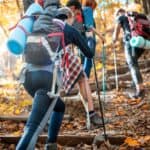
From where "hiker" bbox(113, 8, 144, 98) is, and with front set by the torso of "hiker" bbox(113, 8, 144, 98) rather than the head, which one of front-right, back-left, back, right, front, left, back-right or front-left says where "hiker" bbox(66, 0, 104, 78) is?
front-left

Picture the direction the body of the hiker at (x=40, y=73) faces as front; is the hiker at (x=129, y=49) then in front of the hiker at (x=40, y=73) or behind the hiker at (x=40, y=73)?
in front

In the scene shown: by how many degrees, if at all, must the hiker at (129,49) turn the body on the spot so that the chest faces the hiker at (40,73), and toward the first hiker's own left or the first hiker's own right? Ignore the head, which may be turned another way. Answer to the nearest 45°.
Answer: approximately 90° to the first hiker's own left

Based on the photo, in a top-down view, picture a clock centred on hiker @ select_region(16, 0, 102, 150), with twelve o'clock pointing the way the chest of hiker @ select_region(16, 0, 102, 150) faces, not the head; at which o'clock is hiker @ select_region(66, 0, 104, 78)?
hiker @ select_region(66, 0, 104, 78) is roughly at 11 o'clock from hiker @ select_region(16, 0, 102, 150).

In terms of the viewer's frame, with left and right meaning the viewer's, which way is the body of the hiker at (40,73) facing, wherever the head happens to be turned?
facing away from the viewer and to the right of the viewer
